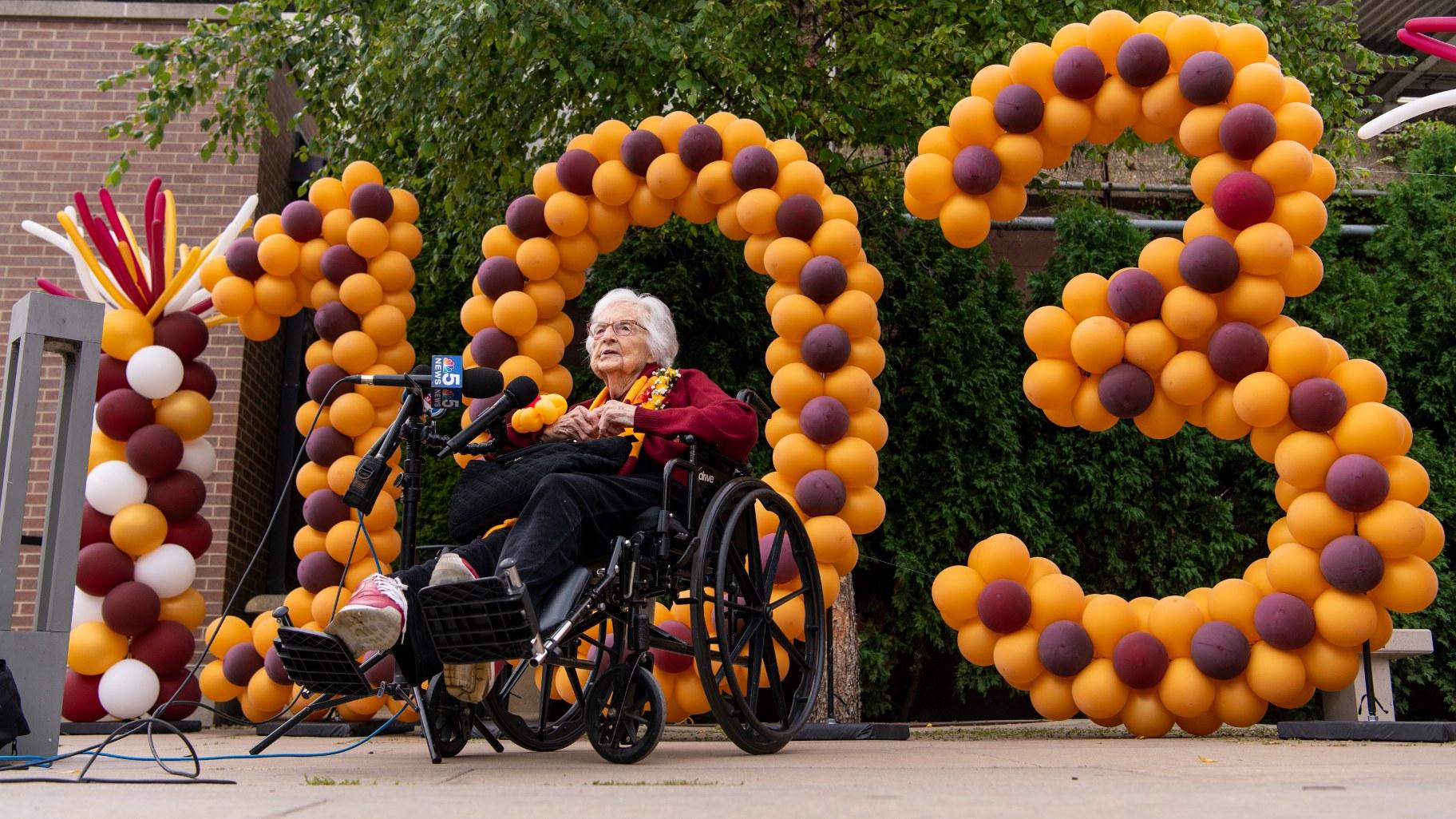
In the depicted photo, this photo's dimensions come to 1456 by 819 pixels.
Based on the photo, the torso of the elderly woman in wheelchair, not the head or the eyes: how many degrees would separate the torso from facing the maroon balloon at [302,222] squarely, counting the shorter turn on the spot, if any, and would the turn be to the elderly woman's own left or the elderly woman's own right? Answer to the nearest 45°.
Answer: approximately 90° to the elderly woman's own right

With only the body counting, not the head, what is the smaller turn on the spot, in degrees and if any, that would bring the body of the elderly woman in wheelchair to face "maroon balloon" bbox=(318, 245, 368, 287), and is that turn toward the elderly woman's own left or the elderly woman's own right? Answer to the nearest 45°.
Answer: approximately 90° to the elderly woman's own right

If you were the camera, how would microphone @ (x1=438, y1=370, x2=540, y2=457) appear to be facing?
facing to the right of the viewer

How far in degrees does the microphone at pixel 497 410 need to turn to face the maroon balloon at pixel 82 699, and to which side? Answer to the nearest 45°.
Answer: approximately 135° to its left

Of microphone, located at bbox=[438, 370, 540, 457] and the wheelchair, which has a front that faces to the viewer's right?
the microphone

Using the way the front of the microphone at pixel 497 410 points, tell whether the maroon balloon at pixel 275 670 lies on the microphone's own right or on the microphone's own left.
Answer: on the microphone's own left

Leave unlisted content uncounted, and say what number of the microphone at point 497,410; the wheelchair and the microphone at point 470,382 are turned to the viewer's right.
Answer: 2

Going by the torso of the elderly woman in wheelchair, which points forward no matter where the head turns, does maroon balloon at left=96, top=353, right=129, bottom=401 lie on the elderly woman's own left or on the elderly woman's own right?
on the elderly woman's own right

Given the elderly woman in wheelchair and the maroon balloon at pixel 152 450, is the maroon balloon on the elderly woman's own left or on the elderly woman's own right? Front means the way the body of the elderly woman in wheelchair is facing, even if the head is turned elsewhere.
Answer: on the elderly woman's own right

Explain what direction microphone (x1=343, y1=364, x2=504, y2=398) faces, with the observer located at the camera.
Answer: facing to the right of the viewer

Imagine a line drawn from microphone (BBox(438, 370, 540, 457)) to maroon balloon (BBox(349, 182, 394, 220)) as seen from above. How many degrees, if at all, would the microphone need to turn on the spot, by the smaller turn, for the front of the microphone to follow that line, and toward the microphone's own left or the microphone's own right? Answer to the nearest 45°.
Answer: approximately 90° to the microphone's own left

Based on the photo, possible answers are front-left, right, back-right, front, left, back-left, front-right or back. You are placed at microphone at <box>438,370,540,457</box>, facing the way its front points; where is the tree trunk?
front-left

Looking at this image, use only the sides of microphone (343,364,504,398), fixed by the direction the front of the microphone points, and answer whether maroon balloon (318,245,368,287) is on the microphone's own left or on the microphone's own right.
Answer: on the microphone's own left
